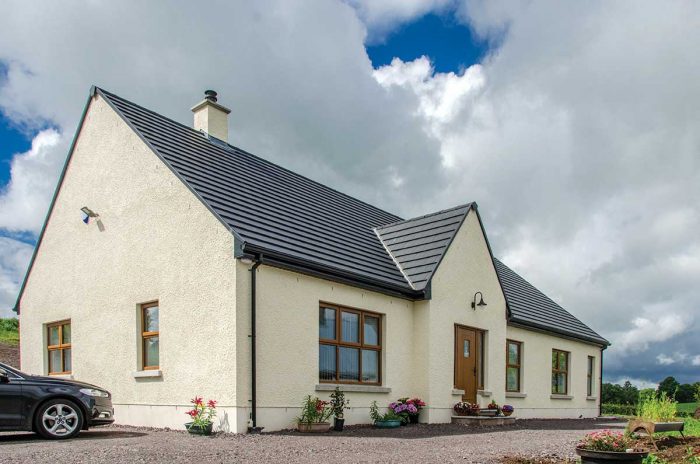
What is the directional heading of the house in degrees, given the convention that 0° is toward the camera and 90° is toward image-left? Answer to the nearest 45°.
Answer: approximately 315°

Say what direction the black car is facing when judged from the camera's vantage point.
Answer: facing to the right of the viewer

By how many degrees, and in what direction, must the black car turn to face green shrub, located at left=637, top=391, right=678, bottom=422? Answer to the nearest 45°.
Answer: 0° — it already faces it
